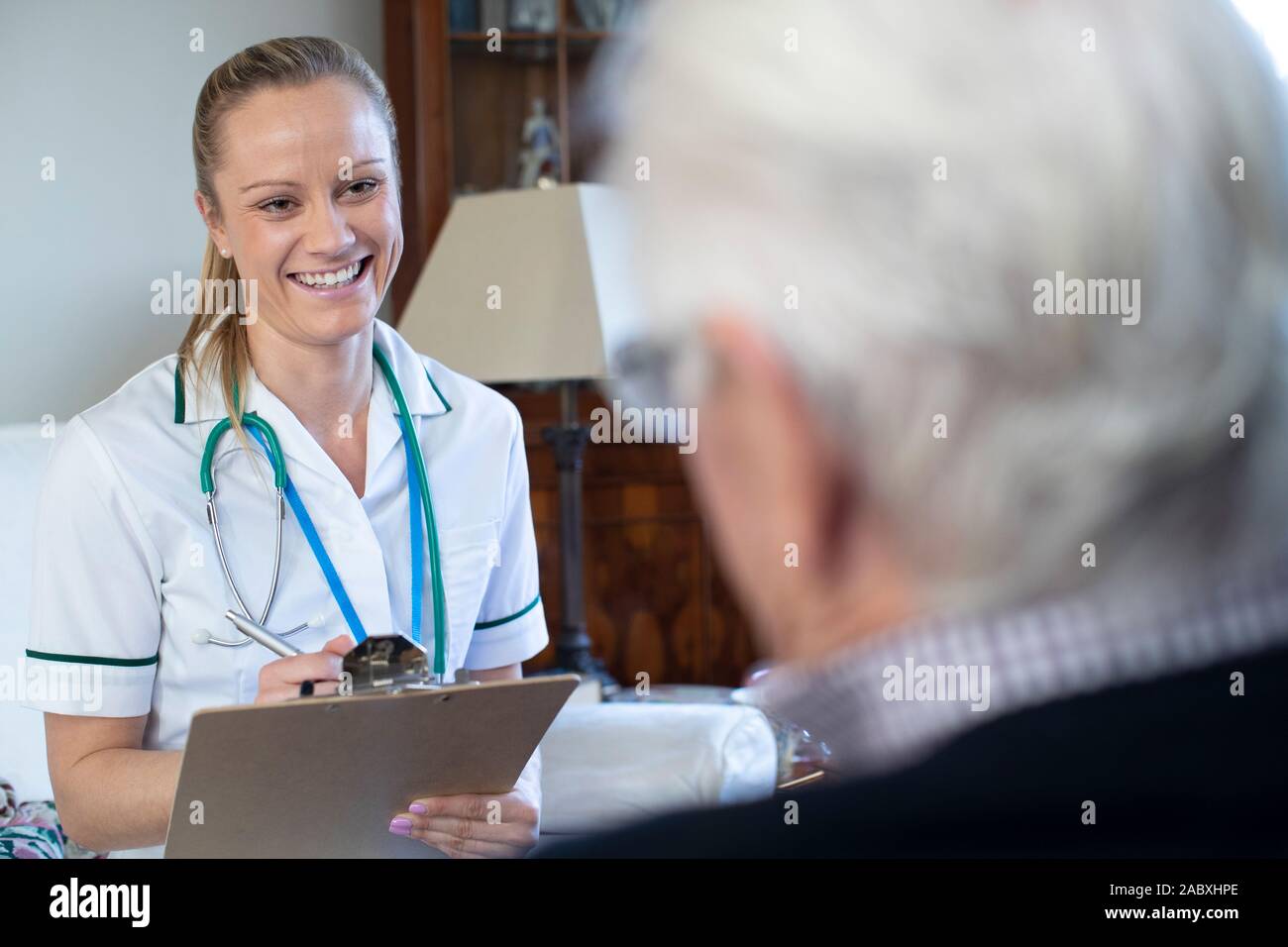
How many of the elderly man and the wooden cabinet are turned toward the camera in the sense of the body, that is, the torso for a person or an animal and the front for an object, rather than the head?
1

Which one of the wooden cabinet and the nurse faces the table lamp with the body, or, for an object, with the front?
the wooden cabinet

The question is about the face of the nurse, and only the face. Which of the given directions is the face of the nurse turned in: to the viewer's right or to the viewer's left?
to the viewer's right

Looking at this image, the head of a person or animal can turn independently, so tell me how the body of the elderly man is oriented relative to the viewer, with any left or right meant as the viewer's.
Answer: facing away from the viewer and to the left of the viewer

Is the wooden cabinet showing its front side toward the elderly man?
yes
